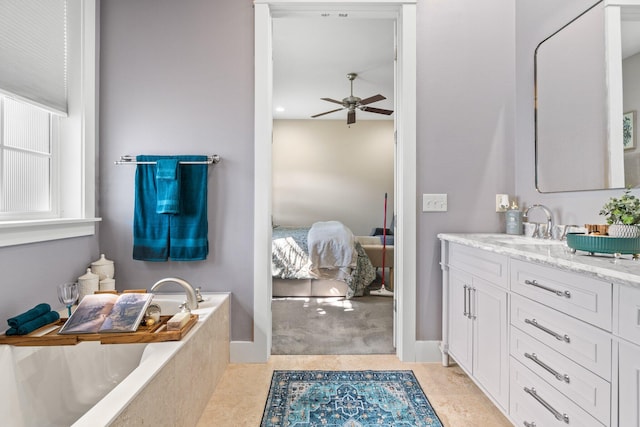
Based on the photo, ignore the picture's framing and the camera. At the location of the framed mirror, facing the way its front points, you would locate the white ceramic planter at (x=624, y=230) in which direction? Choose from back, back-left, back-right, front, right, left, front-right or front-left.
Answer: front-left

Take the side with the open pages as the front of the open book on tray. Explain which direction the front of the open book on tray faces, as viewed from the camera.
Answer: facing the viewer

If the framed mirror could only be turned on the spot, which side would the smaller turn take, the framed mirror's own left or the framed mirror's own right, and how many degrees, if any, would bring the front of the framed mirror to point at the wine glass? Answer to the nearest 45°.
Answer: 0° — it already faces it

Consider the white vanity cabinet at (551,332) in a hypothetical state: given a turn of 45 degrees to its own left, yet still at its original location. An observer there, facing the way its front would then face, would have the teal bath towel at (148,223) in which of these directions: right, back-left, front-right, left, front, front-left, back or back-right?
right

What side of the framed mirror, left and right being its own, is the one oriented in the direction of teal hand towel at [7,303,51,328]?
front

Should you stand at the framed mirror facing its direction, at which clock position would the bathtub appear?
The bathtub is roughly at 12 o'clock from the framed mirror.

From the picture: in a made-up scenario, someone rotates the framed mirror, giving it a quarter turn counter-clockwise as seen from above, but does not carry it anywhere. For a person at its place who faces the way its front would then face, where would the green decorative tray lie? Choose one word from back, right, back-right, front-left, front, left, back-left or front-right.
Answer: front-right

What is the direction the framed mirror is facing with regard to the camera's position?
facing the viewer and to the left of the viewer
